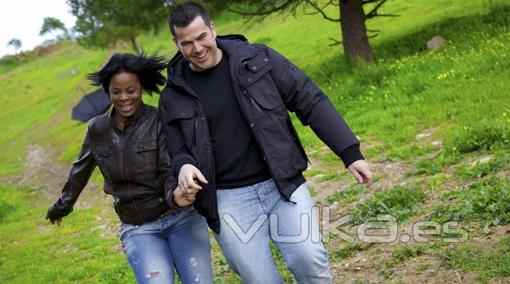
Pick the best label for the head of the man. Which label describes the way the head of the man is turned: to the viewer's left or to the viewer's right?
to the viewer's left

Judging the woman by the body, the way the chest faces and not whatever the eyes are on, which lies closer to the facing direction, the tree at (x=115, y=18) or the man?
the man

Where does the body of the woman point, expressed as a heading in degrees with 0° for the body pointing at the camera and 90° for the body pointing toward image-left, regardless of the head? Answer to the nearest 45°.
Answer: approximately 0°

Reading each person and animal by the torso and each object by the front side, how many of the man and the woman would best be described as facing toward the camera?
2

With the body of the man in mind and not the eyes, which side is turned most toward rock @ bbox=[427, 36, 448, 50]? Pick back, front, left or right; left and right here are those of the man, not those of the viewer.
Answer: back

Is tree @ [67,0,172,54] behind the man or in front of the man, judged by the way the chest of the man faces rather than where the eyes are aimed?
behind

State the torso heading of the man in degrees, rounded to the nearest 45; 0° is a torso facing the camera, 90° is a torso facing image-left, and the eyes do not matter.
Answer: approximately 0°

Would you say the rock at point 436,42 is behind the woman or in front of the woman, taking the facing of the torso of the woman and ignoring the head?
behind

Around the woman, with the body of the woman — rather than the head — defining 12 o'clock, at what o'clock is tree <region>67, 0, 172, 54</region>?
The tree is roughly at 6 o'clock from the woman.

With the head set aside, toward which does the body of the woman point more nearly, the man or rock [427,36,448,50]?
the man

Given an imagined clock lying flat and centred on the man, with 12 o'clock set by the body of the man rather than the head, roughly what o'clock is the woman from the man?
The woman is roughly at 4 o'clock from the man.
